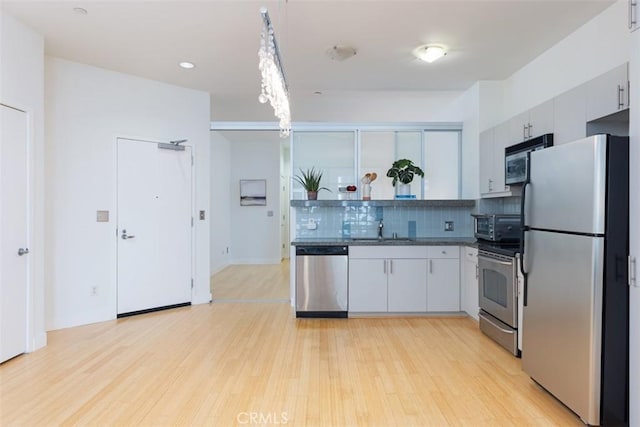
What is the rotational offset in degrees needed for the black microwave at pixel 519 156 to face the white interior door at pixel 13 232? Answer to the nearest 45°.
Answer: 0° — it already faces it

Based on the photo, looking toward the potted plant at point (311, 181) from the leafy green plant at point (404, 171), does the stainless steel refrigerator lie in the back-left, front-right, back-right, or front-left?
back-left

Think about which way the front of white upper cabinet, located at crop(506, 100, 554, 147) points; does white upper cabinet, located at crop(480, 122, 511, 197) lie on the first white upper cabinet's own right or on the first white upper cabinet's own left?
on the first white upper cabinet's own right

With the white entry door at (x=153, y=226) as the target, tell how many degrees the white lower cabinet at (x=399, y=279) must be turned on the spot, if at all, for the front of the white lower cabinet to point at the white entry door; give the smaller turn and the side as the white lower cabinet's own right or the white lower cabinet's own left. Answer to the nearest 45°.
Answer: approximately 90° to the white lower cabinet's own right

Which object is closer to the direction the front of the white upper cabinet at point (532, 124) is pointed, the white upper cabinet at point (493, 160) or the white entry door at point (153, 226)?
the white entry door

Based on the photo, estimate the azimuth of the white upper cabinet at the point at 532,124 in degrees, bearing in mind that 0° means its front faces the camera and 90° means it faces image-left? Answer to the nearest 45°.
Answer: approximately 45°

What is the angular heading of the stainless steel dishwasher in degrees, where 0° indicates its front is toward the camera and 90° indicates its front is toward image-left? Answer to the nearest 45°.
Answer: approximately 0°

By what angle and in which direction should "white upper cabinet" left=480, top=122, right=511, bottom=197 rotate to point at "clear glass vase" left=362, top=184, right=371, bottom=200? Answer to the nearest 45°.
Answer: approximately 45° to its right

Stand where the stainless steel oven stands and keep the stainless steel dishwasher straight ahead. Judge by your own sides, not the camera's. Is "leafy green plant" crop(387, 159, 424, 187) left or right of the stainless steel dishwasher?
right
